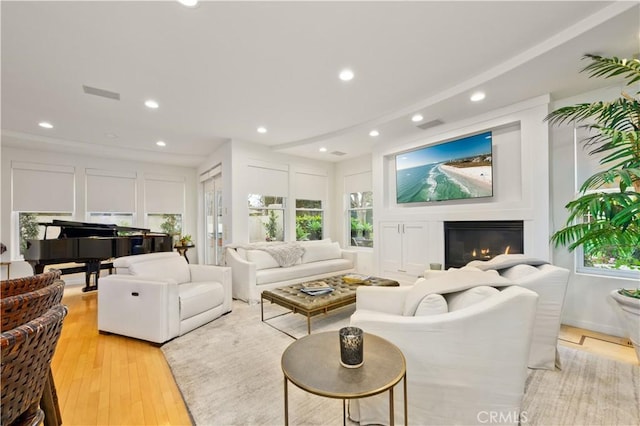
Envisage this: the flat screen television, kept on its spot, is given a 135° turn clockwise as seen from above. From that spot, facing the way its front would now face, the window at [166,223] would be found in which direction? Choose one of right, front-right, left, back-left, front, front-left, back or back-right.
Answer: left

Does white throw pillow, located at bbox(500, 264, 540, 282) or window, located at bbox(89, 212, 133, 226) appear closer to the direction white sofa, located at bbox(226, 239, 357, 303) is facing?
the white throw pillow

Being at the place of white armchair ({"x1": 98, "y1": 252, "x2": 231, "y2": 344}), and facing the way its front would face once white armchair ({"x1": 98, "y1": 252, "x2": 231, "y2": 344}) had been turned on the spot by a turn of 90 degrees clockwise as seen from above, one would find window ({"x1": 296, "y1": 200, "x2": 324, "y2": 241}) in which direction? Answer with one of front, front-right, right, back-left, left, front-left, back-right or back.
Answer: back

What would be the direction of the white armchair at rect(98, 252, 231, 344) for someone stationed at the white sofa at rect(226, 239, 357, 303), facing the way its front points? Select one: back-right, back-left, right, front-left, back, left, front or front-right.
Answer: right

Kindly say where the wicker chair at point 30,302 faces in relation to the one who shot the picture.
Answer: facing away from the viewer and to the left of the viewer

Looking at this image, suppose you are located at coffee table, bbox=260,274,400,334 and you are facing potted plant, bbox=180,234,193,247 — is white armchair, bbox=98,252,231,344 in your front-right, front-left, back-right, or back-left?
front-left

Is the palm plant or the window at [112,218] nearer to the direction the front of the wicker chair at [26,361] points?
the window

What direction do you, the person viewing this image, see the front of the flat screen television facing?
facing the viewer and to the left of the viewer

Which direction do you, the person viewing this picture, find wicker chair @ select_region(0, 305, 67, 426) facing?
facing away from the viewer and to the left of the viewer

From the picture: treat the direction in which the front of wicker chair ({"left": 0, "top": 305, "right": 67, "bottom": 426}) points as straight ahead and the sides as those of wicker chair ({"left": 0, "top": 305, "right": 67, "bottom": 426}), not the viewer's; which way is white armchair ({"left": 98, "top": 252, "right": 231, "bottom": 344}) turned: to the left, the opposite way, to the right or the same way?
the opposite way

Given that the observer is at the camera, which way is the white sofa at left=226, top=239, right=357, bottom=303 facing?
facing the viewer and to the right of the viewer

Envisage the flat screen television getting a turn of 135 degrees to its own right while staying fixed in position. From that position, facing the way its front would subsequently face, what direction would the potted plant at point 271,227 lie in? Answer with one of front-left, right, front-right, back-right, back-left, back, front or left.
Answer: left

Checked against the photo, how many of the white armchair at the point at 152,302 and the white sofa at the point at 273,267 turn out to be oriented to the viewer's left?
0

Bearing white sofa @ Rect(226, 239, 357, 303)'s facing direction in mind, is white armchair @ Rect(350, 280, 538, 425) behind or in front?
in front
